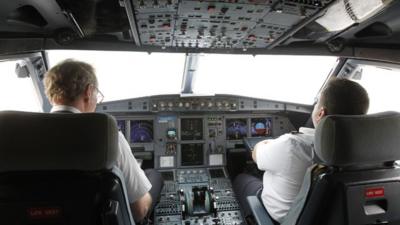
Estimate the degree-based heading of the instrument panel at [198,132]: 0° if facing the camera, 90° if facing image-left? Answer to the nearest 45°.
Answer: approximately 0°

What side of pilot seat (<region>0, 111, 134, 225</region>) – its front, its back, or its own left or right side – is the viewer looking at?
back

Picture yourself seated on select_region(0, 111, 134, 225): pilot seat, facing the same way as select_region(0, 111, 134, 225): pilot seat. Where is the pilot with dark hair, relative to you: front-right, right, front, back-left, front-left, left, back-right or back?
right

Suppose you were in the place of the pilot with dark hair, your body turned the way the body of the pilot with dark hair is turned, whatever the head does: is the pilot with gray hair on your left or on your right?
on your left

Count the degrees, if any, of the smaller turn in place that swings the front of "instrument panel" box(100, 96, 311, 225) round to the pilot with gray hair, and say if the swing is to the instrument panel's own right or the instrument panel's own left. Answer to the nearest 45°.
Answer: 0° — it already faces them

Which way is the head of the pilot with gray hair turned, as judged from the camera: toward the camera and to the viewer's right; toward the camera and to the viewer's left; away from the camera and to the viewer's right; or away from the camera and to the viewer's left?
away from the camera and to the viewer's right

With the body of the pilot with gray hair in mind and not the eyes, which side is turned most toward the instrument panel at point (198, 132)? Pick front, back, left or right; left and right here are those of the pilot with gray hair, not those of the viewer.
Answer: front

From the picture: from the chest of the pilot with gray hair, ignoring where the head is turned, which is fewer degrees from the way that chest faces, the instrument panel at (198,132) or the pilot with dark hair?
the instrument panel

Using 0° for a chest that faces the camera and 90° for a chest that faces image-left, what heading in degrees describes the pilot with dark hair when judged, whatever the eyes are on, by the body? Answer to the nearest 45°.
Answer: approximately 135°

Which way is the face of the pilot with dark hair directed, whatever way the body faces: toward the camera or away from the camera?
away from the camera

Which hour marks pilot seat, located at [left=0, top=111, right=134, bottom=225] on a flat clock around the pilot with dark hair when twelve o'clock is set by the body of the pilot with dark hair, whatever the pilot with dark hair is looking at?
The pilot seat is roughly at 9 o'clock from the pilot with dark hair.

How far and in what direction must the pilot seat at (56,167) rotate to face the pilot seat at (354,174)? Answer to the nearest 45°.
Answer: approximately 90° to its right

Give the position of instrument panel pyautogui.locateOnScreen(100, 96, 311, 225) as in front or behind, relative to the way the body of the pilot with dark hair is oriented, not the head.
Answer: in front
